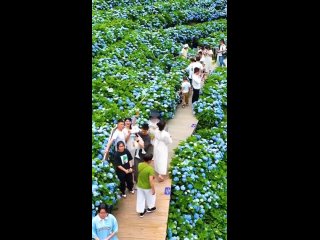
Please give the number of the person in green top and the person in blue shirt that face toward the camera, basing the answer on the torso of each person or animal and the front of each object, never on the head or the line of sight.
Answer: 1

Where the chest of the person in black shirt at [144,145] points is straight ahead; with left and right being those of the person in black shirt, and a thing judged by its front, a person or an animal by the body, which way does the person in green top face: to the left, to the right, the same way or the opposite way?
the opposite way

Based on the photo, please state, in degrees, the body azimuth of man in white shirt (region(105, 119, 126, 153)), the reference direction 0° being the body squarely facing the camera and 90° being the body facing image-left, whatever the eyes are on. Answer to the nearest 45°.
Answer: approximately 315°

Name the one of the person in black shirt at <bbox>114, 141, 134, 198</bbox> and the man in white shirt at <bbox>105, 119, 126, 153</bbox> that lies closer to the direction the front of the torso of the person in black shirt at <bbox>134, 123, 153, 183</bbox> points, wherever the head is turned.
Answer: the person in black shirt

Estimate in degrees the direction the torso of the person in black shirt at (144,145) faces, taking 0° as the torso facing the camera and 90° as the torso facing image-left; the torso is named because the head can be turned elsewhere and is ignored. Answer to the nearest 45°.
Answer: approximately 45°

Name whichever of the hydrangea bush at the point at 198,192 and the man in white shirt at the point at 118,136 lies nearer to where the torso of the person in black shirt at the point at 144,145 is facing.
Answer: the man in white shirt

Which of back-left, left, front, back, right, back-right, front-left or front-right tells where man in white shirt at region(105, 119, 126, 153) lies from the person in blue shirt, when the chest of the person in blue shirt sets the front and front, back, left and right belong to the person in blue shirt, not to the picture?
back
